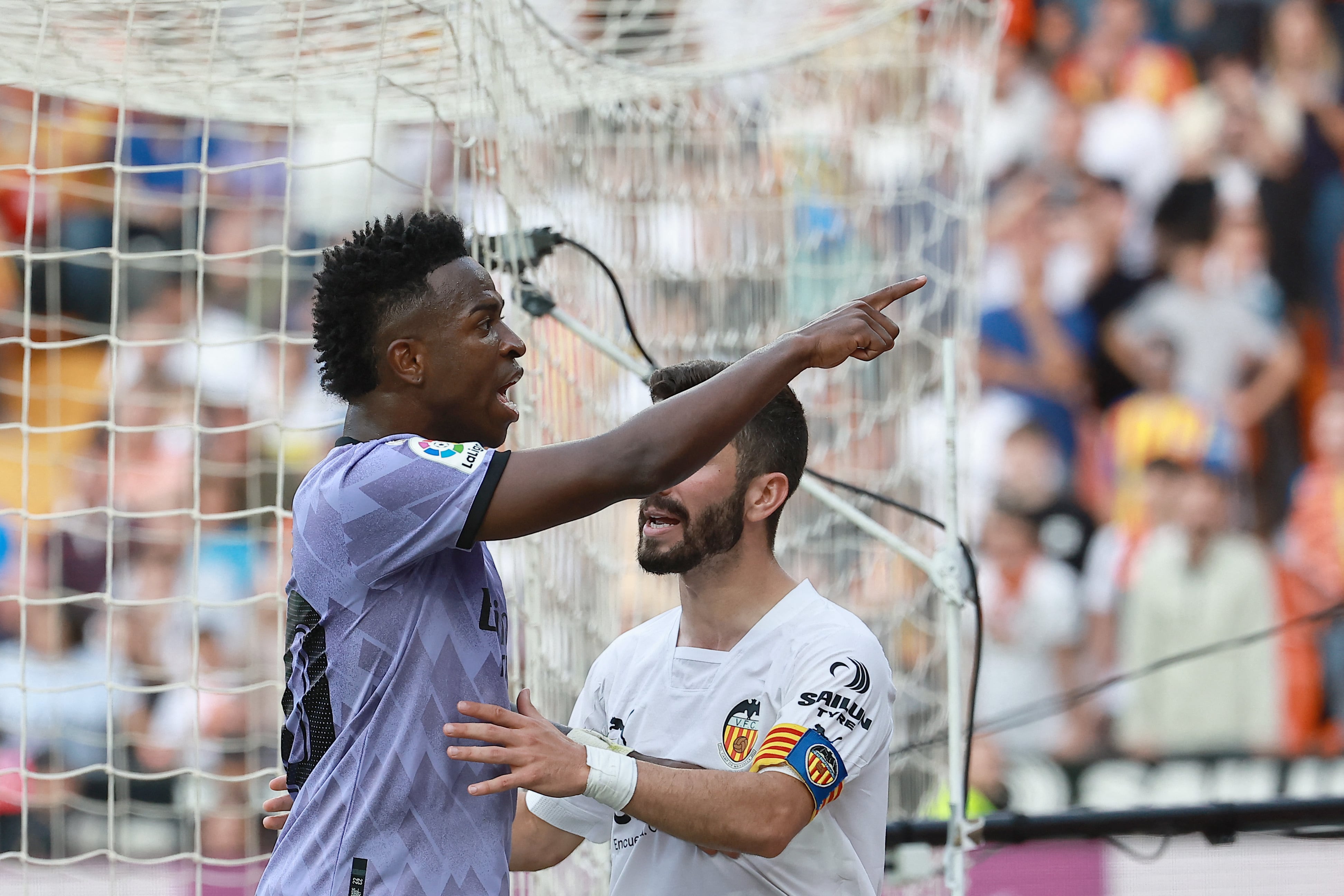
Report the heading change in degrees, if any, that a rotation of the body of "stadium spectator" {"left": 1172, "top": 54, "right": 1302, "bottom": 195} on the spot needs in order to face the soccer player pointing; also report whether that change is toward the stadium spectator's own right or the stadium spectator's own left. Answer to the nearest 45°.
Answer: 0° — they already face them

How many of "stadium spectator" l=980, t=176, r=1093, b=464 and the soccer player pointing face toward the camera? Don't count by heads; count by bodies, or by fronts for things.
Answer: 1

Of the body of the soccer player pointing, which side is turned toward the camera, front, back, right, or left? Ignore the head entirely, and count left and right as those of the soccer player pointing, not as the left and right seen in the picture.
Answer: right

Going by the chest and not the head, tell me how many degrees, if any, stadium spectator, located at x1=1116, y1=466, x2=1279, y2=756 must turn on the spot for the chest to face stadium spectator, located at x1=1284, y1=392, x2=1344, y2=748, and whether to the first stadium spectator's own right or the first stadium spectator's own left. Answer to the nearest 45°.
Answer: approximately 135° to the first stadium spectator's own left
